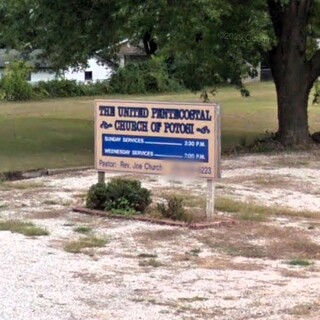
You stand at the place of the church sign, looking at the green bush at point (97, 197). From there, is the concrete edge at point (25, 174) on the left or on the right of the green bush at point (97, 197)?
right

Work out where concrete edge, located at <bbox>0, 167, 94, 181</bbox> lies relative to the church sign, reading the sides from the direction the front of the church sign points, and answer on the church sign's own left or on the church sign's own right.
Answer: on the church sign's own right

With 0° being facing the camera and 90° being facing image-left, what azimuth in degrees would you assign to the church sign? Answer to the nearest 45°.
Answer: approximately 45°
